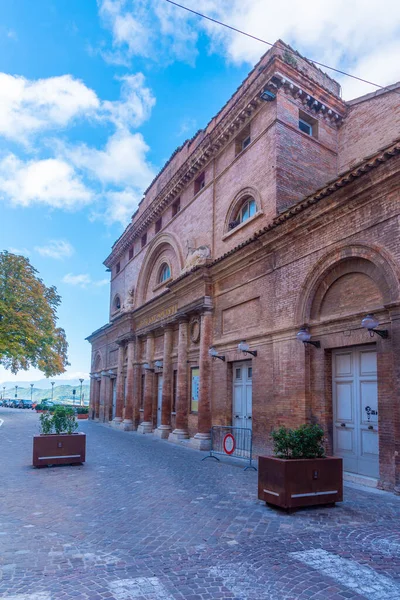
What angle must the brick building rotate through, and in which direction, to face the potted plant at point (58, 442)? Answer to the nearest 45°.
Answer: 0° — it already faces it

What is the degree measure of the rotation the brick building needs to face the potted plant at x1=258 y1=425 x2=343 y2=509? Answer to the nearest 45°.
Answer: approximately 45° to its left

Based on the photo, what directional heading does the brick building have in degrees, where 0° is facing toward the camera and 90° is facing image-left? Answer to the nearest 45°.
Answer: approximately 45°

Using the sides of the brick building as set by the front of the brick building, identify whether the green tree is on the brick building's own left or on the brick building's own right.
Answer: on the brick building's own right
